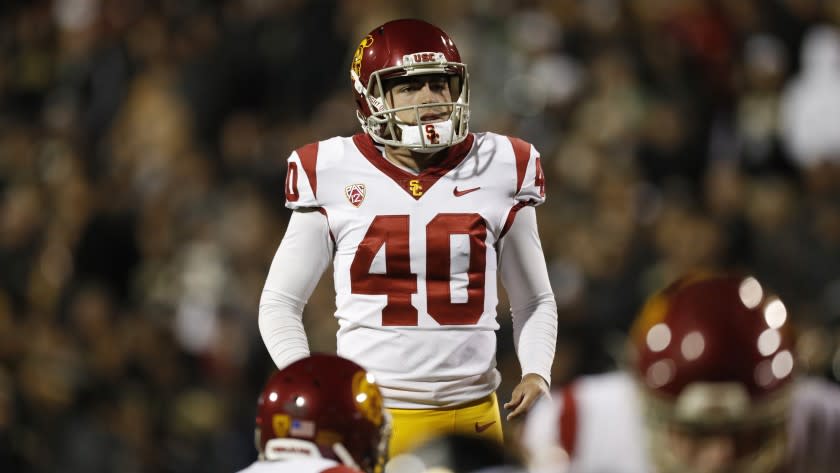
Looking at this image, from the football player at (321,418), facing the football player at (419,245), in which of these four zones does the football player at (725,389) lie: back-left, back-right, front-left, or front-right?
back-right

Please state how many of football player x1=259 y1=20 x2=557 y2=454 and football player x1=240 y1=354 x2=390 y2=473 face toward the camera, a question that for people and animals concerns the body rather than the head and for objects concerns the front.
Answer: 1

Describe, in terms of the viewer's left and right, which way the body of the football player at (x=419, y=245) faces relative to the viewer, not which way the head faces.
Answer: facing the viewer

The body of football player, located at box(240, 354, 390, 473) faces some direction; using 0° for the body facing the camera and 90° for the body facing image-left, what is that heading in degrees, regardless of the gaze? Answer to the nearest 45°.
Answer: approximately 225°

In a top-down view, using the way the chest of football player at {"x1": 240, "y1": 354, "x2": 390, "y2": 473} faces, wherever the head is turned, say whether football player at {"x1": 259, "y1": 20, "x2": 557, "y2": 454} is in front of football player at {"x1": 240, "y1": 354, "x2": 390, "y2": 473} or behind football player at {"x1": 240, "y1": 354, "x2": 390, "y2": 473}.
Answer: in front

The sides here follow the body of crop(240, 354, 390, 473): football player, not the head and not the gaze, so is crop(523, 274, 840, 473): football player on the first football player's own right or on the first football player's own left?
on the first football player's own right

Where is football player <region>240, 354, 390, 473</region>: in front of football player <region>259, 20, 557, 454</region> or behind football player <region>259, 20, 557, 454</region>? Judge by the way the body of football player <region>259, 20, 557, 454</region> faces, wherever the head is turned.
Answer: in front
